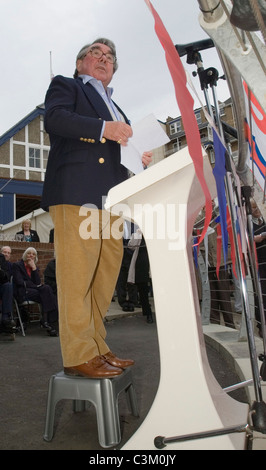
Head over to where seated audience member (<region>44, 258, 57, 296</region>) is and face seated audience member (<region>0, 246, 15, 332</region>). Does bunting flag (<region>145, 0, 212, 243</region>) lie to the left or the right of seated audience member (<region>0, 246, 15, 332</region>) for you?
left

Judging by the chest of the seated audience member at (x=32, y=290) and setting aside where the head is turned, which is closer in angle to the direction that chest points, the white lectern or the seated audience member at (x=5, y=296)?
the white lectern

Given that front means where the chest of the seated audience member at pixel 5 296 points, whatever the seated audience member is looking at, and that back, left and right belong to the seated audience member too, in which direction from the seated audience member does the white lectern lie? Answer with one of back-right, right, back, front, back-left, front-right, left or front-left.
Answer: front-right

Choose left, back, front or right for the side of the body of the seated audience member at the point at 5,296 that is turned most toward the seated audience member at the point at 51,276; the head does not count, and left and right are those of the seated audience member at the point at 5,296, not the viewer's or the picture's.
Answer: left

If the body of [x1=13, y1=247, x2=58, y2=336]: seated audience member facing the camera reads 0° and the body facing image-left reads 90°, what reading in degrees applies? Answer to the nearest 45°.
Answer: approximately 315°
